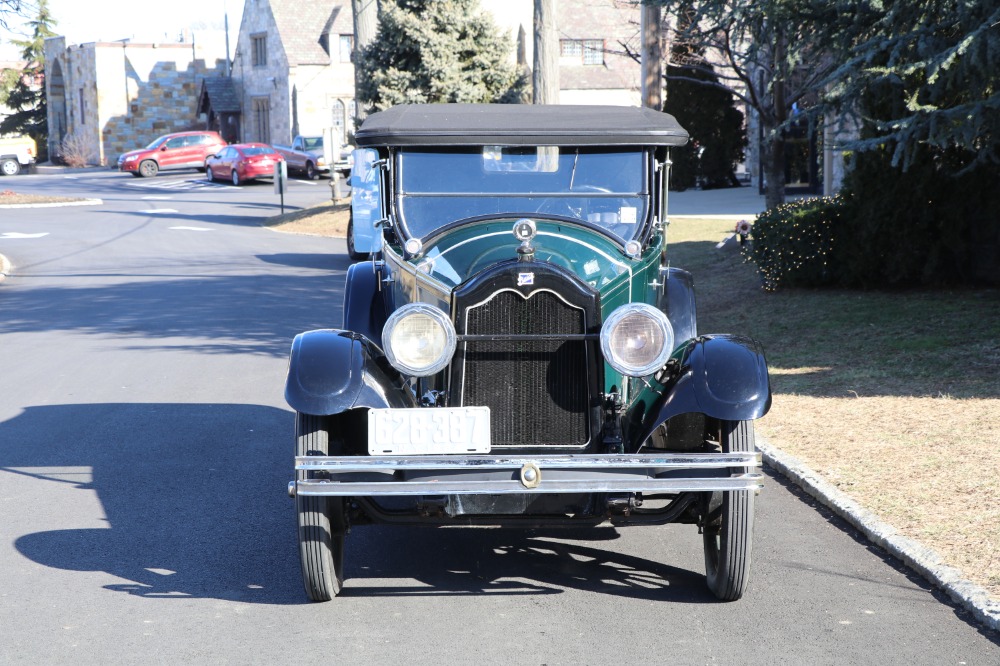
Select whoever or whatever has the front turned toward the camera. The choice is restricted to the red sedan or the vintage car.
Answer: the vintage car

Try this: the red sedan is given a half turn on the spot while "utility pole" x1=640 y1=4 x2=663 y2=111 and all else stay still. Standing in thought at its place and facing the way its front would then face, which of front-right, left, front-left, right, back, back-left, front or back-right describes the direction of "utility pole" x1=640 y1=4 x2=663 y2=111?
front-right

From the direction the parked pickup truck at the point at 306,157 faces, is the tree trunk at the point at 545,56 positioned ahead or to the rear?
ahead

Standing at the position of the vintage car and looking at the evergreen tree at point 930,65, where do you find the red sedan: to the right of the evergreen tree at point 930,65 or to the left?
left

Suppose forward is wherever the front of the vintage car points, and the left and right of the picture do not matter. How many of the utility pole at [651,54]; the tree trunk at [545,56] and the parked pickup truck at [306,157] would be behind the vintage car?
3

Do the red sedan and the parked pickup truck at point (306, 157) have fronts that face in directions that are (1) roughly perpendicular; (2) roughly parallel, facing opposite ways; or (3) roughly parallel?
roughly parallel, facing opposite ways

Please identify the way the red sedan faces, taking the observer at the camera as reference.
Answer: facing away from the viewer and to the left of the viewer

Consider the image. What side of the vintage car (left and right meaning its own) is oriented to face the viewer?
front

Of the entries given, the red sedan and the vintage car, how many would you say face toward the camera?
1

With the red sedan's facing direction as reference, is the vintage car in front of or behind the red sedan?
behind

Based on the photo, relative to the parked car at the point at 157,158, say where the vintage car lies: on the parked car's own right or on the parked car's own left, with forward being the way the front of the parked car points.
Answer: on the parked car's own left

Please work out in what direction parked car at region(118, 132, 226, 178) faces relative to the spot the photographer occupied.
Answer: facing the viewer and to the left of the viewer

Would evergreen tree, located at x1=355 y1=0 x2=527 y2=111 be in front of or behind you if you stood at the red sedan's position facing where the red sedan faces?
behind

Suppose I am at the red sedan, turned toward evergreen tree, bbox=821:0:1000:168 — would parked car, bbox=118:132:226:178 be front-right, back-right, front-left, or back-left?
back-right
